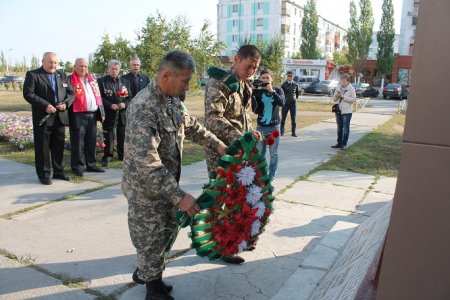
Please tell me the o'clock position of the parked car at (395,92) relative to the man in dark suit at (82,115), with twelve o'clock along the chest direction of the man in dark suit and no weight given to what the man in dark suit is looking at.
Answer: The parked car is roughly at 9 o'clock from the man in dark suit.

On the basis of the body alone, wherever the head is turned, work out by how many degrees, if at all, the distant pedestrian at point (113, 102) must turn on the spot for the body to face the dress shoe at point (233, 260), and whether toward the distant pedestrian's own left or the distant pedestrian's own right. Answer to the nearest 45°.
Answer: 0° — they already face it

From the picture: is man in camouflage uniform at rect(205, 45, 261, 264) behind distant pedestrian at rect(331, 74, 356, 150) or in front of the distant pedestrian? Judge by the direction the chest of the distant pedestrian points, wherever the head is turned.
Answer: in front

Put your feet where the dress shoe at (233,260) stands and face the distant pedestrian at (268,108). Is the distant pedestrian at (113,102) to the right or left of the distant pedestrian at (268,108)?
left

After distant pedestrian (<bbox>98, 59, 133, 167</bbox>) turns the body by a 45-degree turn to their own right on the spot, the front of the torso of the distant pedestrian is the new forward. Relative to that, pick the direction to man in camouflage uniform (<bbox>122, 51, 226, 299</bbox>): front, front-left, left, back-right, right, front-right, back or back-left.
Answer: front-left

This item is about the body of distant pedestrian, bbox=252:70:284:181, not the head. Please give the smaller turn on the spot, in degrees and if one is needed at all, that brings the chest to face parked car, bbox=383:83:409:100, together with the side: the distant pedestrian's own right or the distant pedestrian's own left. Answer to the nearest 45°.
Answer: approximately 180°

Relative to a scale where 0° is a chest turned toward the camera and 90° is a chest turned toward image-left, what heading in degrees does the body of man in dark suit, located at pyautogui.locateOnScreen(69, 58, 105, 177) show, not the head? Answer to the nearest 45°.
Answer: approximately 315°

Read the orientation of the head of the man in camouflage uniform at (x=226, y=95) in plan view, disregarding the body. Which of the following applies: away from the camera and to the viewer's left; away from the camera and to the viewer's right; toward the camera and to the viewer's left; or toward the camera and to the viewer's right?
toward the camera and to the viewer's right

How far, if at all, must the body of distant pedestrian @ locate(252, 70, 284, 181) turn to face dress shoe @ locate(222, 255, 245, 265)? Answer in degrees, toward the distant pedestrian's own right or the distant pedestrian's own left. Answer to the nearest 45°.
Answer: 0° — they already face it

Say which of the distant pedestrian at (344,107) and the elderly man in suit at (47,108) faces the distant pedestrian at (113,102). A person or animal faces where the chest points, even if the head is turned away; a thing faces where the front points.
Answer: the distant pedestrian at (344,107)

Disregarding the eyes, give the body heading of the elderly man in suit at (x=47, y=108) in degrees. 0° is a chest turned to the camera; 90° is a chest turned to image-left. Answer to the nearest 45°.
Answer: approximately 315°

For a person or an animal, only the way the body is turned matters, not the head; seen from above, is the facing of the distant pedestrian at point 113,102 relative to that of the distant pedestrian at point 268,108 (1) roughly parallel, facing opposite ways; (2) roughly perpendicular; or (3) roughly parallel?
roughly parallel

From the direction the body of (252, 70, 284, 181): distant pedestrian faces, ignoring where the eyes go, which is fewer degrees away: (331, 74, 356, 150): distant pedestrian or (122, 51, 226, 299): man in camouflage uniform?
the man in camouflage uniform

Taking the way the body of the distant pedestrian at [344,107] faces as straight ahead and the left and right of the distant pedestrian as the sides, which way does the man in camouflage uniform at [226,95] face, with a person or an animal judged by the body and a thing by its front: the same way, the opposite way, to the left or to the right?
to the left

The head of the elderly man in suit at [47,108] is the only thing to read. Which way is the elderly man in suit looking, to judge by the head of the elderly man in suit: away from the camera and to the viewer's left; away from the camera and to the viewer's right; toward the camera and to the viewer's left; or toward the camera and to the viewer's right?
toward the camera and to the viewer's right

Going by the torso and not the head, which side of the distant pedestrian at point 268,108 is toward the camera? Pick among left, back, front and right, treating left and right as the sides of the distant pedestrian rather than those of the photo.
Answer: front

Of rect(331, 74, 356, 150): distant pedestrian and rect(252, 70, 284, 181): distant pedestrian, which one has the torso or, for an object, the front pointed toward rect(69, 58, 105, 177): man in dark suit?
rect(331, 74, 356, 150): distant pedestrian
